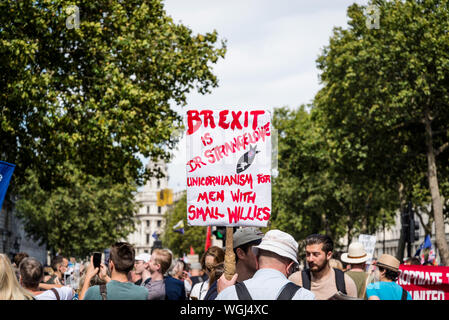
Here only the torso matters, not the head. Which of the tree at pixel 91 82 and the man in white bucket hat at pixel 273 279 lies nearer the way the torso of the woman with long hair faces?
the tree

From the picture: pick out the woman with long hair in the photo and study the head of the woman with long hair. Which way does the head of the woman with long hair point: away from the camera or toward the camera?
away from the camera

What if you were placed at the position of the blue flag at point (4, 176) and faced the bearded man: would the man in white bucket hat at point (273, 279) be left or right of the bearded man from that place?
right

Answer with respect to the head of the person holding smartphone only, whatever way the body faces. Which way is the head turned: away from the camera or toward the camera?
away from the camera

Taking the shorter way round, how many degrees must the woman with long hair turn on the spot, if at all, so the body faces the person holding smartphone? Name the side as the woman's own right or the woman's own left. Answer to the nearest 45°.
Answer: approximately 45° to the woman's own right

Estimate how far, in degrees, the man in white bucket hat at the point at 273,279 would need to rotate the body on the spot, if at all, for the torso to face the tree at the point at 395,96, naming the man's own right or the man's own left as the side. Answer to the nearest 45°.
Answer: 0° — they already face it

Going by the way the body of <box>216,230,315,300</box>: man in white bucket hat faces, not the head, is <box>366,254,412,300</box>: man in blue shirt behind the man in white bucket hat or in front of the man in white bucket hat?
in front

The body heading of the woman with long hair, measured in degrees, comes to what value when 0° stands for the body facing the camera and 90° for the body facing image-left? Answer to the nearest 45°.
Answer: approximately 180°

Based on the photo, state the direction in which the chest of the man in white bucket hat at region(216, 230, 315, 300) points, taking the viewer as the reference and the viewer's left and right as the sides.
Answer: facing away from the viewer
